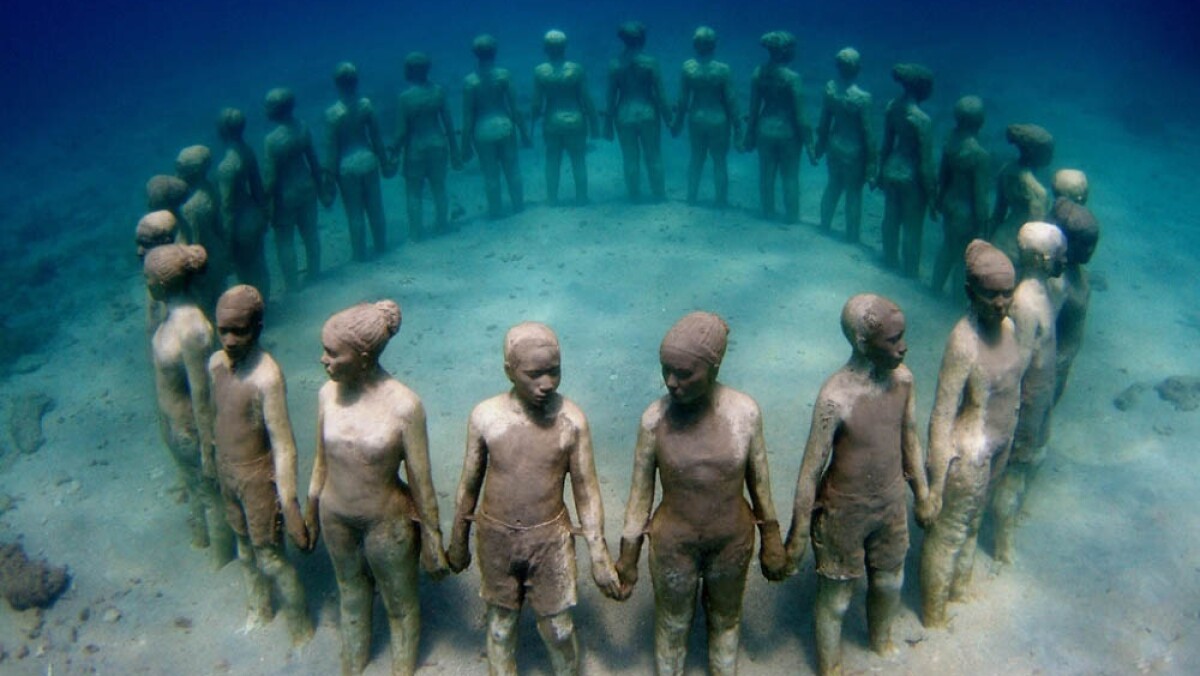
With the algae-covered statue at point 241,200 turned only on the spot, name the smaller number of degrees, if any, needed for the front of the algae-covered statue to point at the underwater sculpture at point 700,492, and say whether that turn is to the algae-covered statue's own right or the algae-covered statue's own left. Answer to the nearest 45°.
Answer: approximately 135° to the algae-covered statue's own left

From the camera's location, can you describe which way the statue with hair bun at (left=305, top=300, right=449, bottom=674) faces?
facing the viewer and to the left of the viewer

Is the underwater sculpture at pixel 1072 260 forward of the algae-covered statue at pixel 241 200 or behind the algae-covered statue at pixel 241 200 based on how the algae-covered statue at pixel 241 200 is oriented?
behind

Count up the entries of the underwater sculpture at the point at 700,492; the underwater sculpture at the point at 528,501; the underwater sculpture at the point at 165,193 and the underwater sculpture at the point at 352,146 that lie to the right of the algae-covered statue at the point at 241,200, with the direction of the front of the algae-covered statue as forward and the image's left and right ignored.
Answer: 1

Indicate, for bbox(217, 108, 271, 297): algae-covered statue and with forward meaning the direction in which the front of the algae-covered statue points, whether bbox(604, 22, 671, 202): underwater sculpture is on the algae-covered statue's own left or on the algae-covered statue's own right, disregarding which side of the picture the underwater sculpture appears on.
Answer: on the algae-covered statue's own right

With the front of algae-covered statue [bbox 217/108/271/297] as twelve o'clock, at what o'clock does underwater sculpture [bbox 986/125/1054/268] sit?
The underwater sculpture is roughly at 6 o'clock from the algae-covered statue.

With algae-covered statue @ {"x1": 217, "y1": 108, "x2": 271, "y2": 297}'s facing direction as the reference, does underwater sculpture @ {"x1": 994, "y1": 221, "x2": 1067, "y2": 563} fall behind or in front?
behind

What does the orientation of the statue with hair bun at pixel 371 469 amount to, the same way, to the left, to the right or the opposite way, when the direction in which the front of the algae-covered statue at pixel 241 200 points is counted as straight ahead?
to the left

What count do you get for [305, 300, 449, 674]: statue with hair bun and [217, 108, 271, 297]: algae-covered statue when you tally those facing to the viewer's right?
0

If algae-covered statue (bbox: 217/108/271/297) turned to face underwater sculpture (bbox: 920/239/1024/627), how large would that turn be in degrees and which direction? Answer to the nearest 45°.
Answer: approximately 180°

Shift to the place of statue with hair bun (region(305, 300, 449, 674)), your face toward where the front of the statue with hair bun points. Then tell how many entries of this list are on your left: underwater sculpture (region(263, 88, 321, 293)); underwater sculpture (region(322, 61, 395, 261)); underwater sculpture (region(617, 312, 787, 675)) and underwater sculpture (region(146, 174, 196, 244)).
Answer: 1

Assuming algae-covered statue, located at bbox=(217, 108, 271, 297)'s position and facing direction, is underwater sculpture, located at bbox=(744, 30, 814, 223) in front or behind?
behind

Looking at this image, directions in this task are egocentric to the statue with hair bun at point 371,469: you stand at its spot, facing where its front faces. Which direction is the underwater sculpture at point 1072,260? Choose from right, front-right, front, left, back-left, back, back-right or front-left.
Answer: back-left

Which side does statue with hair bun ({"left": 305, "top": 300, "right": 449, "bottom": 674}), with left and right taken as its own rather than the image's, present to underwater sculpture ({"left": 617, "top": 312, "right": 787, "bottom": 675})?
left

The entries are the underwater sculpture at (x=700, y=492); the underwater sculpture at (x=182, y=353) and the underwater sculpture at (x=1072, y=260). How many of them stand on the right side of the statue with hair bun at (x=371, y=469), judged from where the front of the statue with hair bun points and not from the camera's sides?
1

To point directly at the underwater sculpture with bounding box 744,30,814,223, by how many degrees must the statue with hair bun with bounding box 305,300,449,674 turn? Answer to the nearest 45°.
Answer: approximately 180°

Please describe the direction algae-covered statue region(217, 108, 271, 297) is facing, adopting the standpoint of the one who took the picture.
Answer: facing away from the viewer and to the left of the viewer

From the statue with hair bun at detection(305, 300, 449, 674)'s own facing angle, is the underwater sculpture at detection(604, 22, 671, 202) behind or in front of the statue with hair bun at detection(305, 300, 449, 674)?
behind

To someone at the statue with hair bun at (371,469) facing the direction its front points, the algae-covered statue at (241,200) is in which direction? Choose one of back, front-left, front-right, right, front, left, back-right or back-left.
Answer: back-right

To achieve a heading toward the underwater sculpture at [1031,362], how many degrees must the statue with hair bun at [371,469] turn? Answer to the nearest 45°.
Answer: approximately 135° to its left
